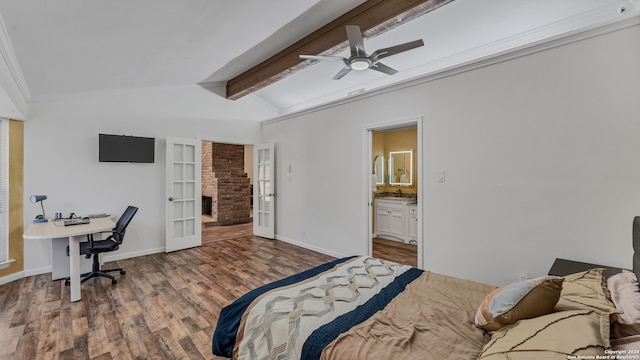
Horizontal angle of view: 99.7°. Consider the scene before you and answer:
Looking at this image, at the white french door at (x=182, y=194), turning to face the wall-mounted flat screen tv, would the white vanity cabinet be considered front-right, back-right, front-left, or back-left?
back-left

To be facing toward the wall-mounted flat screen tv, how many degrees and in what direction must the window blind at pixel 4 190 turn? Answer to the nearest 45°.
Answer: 0° — it already faces it

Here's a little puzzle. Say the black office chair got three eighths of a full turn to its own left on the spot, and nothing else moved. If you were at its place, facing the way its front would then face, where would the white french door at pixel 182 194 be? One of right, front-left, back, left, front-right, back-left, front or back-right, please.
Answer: left

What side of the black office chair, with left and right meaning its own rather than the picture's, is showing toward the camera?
left

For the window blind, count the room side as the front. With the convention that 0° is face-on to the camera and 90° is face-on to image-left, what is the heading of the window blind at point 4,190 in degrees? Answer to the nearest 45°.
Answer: approximately 270°

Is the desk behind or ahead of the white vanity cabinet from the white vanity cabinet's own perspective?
ahead

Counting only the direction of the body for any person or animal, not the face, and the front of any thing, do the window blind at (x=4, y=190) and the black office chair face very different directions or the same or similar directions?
very different directions

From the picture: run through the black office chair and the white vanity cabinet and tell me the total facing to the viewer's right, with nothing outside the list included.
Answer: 0

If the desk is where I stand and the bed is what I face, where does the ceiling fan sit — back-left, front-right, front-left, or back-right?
front-left

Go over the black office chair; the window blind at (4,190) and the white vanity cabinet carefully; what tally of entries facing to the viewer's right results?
1

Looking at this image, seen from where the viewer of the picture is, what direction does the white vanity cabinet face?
facing the viewer and to the left of the viewer

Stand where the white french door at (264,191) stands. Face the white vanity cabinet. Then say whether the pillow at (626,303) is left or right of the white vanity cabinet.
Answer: right

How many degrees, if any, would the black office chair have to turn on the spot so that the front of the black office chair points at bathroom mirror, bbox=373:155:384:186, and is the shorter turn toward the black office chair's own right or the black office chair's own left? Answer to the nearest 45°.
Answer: approximately 180°

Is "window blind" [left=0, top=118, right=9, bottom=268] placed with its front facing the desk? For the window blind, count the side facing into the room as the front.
no
